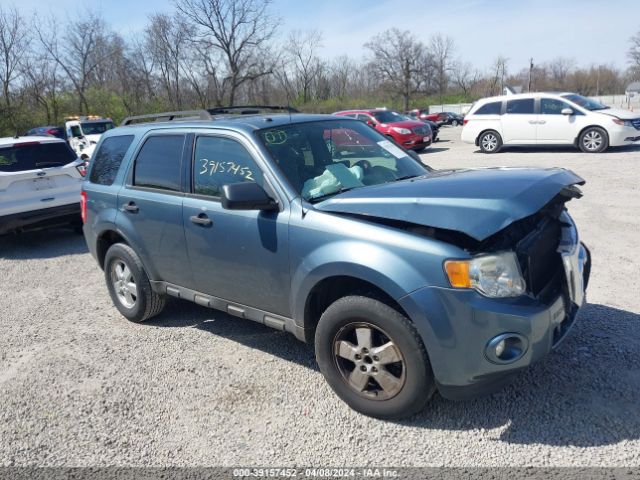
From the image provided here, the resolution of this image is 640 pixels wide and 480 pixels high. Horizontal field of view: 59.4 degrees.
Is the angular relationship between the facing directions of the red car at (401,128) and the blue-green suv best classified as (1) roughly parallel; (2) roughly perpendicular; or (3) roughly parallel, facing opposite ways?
roughly parallel

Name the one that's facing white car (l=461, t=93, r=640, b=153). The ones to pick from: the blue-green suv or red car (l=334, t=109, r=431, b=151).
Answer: the red car

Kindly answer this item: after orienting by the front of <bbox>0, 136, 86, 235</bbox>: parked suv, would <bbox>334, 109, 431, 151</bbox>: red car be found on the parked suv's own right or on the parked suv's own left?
on the parked suv's own right

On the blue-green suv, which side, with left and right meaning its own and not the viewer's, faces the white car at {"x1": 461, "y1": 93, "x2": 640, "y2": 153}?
left

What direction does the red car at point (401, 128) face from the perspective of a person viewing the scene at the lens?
facing the viewer and to the right of the viewer

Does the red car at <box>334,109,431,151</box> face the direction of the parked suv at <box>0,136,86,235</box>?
no

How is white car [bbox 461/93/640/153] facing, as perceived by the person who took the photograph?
facing to the right of the viewer

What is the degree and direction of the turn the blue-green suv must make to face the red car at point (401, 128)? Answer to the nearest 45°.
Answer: approximately 135° to its left

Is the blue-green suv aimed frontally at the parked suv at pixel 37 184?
no

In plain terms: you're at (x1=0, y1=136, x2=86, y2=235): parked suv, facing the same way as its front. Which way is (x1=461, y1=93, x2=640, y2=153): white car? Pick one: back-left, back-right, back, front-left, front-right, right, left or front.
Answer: right

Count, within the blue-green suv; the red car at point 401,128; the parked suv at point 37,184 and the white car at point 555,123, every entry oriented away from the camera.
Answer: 1

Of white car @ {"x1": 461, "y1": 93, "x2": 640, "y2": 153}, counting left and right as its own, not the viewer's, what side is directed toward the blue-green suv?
right

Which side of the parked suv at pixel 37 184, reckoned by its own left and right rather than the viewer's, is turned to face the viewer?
back

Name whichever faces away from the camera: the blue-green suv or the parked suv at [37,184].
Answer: the parked suv

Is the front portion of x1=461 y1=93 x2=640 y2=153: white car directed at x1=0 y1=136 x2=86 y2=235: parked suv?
no

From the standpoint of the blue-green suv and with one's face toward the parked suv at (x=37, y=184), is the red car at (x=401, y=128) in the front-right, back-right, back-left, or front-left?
front-right
